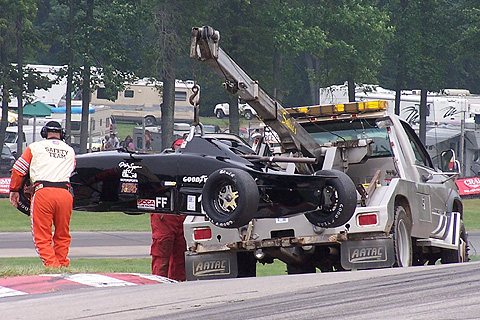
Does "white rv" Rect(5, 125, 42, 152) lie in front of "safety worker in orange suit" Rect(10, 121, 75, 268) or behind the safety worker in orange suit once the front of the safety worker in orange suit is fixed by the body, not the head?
in front

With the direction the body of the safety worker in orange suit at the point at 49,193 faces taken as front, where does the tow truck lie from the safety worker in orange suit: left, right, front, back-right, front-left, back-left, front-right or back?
right

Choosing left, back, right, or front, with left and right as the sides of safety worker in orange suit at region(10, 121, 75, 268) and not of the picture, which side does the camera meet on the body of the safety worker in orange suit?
back

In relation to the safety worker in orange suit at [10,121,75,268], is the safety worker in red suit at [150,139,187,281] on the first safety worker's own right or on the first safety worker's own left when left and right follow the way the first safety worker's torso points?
on the first safety worker's own right

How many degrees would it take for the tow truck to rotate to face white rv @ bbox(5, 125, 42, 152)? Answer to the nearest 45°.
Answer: approximately 90° to its left

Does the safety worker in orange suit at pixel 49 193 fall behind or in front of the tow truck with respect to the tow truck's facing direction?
behind

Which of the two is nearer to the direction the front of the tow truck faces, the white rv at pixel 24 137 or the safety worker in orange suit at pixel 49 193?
the white rv

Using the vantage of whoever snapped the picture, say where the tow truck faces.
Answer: facing away from the viewer and to the right of the viewer

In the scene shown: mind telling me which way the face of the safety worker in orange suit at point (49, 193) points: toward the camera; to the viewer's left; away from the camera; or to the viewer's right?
away from the camera
